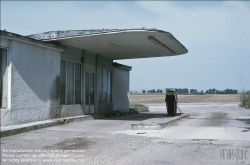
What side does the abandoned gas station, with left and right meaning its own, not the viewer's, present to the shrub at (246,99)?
left

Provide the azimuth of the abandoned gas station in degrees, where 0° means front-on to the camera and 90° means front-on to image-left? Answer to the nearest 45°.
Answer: approximately 315°
